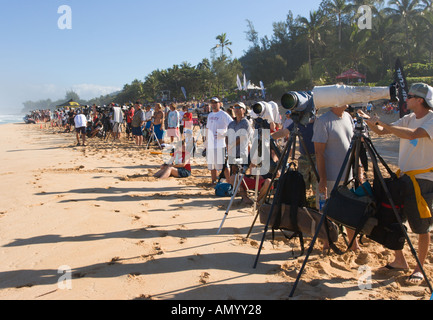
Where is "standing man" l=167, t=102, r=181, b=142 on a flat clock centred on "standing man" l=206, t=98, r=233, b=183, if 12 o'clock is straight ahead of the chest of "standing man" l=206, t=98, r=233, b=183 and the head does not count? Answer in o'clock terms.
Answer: "standing man" l=167, t=102, r=181, b=142 is roughly at 4 o'clock from "standing man" l=206, t=98, r=233, b=183.

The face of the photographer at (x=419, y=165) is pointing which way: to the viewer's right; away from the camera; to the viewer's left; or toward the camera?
to the viewer's left

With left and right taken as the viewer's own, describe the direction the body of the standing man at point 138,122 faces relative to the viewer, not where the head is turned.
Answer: facing the viewer and to the left of the viewer

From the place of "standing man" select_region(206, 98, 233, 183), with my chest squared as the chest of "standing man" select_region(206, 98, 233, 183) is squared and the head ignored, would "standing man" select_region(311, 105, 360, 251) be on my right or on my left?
on my left

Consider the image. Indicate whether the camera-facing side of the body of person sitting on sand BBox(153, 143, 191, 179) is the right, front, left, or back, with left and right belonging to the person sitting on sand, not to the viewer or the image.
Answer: left

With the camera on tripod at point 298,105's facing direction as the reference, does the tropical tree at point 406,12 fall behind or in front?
behind

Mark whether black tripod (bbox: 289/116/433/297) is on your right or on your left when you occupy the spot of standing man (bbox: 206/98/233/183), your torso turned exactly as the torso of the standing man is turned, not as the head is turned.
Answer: on your left

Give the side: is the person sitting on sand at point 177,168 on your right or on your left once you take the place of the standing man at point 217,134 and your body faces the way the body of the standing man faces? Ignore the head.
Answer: on your right

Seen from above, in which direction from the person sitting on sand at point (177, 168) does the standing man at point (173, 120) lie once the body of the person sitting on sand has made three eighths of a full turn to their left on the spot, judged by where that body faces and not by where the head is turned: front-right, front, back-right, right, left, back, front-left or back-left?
back-left

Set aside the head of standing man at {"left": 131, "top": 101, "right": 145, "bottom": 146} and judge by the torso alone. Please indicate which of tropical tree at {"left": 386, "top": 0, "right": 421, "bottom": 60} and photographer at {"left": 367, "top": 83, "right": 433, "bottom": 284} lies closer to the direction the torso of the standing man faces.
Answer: the photographer
